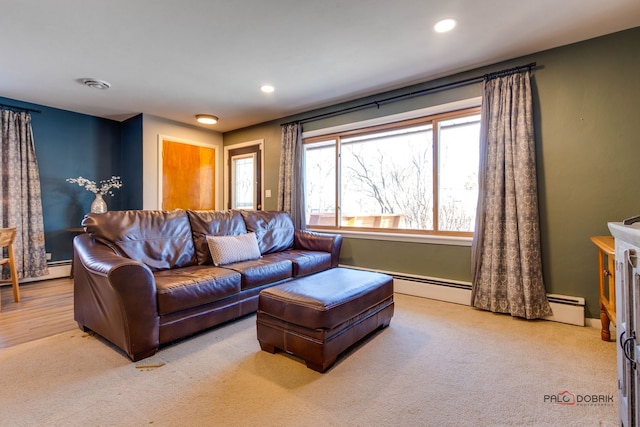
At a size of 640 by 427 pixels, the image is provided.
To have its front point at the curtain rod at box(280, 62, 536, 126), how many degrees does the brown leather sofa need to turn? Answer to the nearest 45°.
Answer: approximately 45° to its left

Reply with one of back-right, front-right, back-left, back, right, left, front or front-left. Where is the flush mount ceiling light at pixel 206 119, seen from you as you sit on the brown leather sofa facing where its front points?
back-left

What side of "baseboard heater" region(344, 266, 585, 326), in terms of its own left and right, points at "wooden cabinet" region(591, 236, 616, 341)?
left

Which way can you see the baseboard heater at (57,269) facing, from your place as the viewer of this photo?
facing the viewer and to the right of the viewer

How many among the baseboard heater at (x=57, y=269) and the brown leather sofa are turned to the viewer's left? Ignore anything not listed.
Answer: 0

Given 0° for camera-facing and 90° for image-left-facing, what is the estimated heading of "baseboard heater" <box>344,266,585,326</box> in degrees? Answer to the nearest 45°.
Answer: approximately 45°

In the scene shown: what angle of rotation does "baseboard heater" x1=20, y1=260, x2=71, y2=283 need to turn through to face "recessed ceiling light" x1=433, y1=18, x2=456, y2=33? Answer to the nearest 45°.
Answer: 0° — it already faces it

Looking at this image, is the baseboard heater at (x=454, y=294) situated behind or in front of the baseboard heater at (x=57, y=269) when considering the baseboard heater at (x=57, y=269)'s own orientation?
in front
